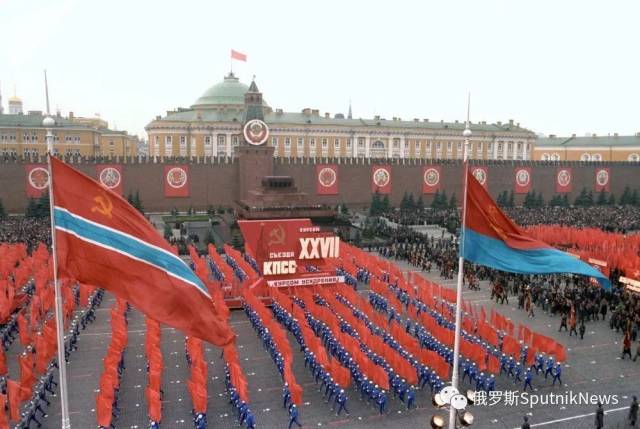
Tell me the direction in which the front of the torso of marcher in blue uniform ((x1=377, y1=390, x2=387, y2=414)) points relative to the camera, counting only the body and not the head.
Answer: to the viewer's left

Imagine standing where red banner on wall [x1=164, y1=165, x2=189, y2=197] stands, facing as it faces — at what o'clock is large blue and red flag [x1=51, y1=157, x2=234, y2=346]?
The large blue and red flag is roughly at 12 o'clock from the red banner on wall.

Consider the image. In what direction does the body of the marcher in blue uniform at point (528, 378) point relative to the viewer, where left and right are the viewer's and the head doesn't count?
facing to the left of the viewer

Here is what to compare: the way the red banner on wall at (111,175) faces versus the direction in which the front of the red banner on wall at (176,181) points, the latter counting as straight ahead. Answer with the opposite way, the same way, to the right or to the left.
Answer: the same way

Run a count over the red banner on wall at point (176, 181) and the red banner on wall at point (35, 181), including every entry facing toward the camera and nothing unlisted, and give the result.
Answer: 2

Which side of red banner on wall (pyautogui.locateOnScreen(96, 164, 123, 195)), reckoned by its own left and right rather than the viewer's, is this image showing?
front

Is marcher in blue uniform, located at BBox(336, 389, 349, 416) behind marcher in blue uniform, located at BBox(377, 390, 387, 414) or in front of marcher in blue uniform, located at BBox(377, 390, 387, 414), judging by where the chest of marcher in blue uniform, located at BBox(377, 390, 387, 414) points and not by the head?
in front

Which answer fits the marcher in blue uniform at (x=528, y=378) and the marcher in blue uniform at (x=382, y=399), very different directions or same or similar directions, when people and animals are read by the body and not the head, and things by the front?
same or similar directions

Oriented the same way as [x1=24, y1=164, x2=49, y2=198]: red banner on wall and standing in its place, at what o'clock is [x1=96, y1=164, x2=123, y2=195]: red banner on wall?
[x1=96, y1=164, x2=123, y2=195]: red banner on wall is roughly at 9 o'clock from [x1=24, y1=164, x2=49, y2=198]: red banner on wall.

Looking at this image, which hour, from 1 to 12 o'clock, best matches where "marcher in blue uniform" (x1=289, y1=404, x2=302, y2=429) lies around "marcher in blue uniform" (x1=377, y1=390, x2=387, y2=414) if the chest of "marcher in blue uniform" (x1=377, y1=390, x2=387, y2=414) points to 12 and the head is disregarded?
"marcher in blue uniform" (x1=289, y1=404, x2=302, y2=429) is roughly at 11 o'clock from "marcher in blue uniform" (x1=377, y1=390, x2=387, y2=414).

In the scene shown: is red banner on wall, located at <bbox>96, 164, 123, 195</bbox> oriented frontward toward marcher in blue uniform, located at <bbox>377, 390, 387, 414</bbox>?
yes

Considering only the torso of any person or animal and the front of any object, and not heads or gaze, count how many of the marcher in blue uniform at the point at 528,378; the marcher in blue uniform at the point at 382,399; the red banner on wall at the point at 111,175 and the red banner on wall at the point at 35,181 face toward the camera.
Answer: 2

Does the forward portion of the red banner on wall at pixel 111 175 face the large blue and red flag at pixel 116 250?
yes

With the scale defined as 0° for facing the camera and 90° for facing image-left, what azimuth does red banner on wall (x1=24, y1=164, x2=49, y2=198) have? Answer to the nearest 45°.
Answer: approximately 0°

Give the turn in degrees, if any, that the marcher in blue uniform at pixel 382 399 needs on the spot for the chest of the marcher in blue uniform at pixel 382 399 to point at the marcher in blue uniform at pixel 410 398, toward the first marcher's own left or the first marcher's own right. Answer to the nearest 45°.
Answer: approximately 135° to the first marcher's own right

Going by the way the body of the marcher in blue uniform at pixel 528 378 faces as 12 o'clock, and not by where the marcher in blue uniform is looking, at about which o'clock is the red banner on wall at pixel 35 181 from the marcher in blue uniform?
The red banner on wall is roughly at 1 o'clock from the marcher in blue uniform.

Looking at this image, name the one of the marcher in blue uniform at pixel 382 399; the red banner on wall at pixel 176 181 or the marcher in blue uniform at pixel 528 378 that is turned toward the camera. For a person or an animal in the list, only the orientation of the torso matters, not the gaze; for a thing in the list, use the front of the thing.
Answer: the red banner on wall

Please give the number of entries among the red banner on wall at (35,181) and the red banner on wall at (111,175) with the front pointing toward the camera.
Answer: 2
